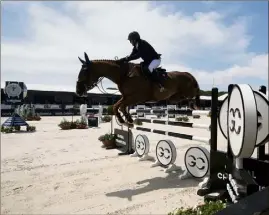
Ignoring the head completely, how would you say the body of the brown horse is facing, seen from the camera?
to the viewer's left

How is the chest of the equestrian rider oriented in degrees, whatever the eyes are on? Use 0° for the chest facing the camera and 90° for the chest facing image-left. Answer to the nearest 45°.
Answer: approximately 90°
